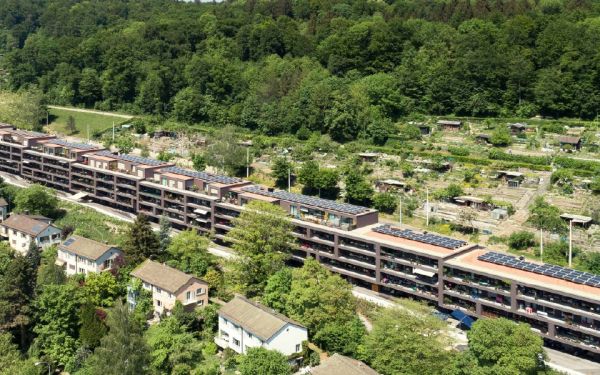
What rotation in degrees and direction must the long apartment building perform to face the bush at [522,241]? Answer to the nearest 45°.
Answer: approximately 180°

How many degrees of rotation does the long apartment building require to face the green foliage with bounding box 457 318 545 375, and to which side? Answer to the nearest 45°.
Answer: approximately 45° to its left

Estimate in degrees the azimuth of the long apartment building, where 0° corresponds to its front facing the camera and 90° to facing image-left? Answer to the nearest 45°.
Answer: approximately 45°

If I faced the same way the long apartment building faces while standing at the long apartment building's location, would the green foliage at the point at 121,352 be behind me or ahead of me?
ahead

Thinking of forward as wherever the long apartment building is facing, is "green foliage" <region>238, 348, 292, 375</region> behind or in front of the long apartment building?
in front

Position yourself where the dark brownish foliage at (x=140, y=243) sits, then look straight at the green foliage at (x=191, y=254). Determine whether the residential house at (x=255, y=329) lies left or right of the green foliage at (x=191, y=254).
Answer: right

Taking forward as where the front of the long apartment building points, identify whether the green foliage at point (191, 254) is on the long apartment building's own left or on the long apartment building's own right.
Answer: on the long apartment building's own right

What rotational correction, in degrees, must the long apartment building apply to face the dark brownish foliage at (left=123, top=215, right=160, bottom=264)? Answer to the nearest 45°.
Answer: approximately 45° to its right

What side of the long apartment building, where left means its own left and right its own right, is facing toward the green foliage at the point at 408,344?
front
